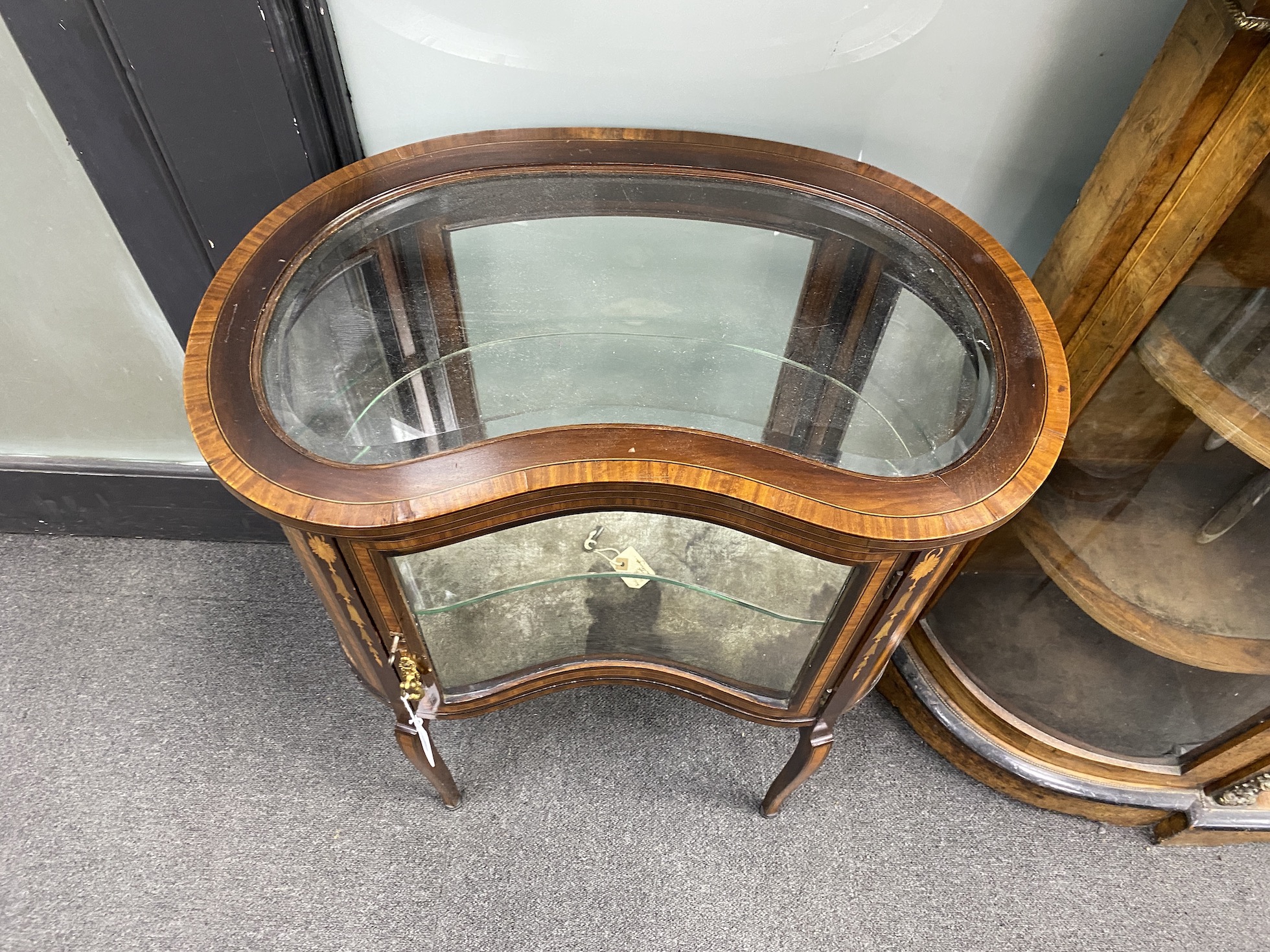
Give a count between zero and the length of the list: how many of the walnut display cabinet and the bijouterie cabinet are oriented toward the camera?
2

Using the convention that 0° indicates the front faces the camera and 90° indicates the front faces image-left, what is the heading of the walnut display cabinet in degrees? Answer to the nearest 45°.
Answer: approximately 0°

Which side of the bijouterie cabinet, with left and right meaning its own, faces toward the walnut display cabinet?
left

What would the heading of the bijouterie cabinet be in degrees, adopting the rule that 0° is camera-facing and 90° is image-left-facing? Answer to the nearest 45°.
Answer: approximately 0°
